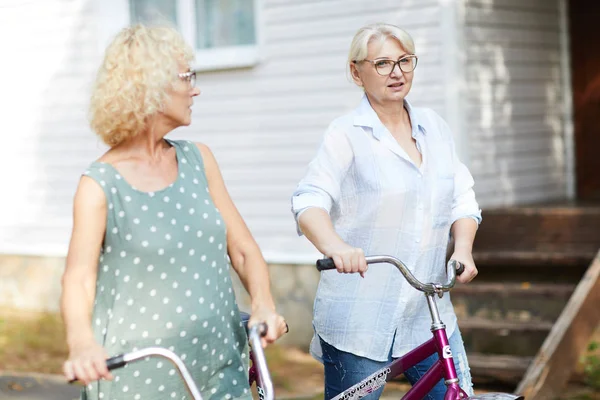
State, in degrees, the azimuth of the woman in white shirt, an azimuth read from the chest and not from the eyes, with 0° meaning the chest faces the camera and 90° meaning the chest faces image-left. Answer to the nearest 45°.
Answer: approximately 315°
